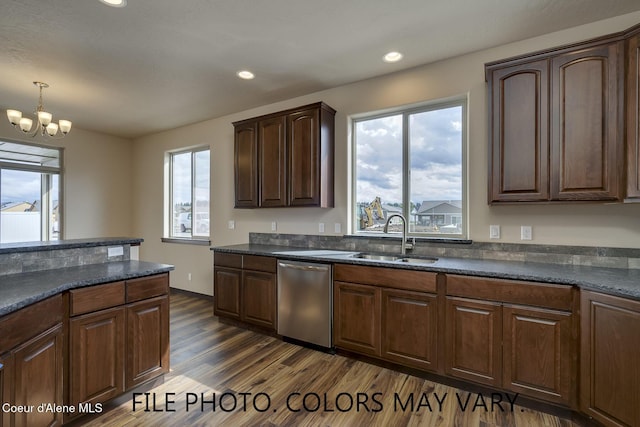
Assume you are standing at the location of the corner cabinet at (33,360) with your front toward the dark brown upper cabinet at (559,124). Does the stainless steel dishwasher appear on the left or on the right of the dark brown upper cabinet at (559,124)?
left

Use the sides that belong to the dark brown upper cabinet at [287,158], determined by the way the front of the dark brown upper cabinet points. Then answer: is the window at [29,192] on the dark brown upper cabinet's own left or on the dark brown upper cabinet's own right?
on the dark brown upper cabinet's own right

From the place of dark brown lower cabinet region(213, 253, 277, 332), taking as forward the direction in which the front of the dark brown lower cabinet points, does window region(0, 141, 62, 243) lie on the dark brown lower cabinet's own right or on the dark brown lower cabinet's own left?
on the dark brown lower cabinet's own right

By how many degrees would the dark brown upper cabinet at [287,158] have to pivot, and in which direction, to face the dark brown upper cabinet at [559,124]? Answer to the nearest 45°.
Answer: approximately 90° to its left

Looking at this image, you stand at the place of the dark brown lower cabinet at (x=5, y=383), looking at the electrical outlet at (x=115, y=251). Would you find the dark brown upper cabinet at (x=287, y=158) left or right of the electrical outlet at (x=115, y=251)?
right

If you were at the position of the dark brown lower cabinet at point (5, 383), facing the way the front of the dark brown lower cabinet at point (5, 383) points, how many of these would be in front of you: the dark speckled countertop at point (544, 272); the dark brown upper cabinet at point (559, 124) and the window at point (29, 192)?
2

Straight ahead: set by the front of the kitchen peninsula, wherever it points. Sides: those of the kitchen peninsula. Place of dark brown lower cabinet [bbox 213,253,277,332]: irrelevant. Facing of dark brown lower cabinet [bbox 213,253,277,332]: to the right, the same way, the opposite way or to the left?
to the right

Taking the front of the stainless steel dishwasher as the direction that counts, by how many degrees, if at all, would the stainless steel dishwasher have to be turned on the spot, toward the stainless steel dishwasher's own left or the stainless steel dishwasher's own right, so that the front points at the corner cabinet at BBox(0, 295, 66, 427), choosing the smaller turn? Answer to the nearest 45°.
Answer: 0° — it already faces it

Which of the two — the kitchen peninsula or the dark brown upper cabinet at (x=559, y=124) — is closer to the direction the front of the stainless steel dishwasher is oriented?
the kitchen peninsula

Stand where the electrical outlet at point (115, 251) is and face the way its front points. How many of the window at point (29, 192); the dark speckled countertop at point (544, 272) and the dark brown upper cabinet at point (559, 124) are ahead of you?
2

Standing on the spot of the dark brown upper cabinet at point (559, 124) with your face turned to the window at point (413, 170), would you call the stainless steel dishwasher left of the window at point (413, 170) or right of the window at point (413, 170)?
left

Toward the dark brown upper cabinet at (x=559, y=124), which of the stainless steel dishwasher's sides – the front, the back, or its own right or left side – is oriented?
left
